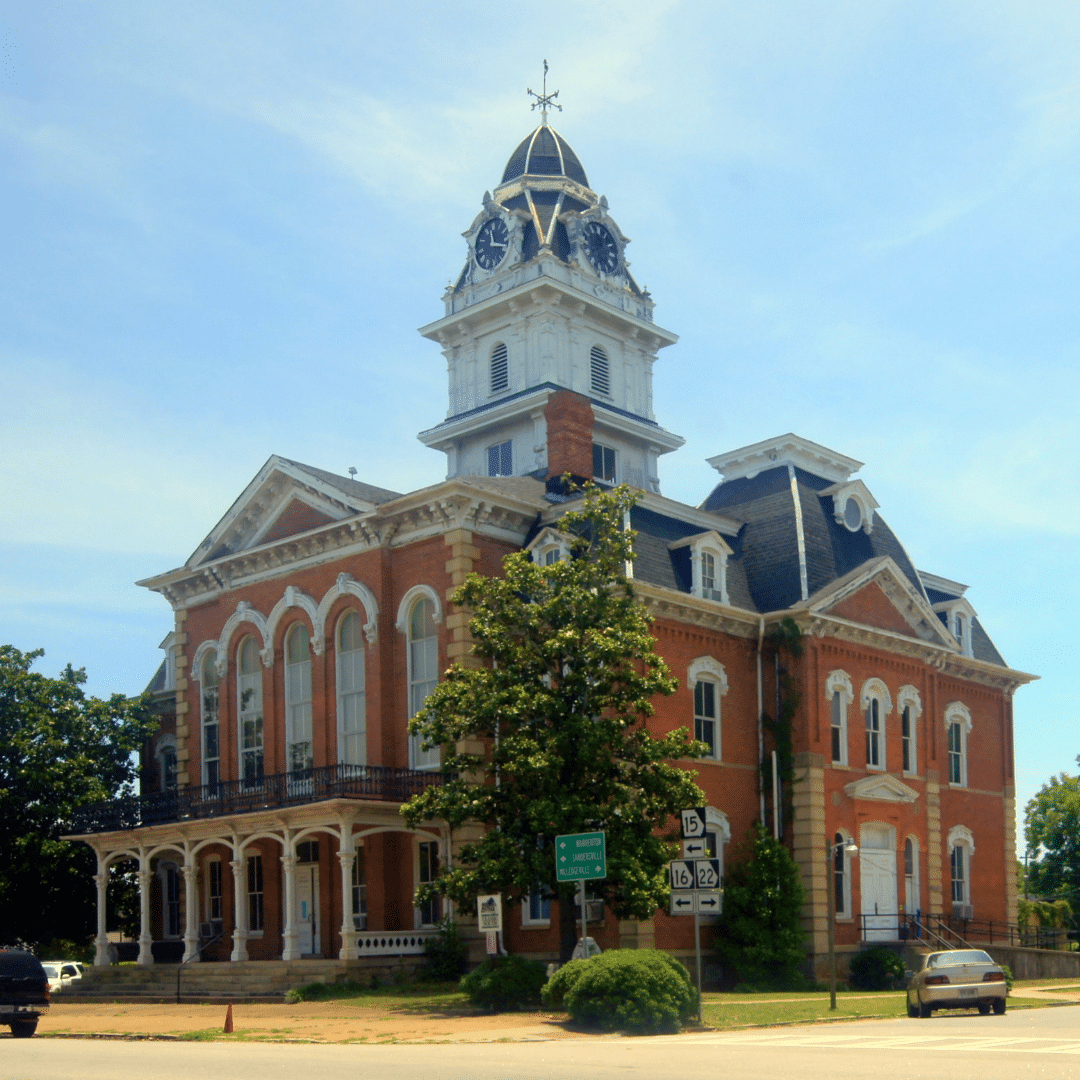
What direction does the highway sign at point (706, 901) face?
toward the camera

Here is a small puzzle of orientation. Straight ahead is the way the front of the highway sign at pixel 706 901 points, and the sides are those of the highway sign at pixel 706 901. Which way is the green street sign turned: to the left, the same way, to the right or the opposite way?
the same way

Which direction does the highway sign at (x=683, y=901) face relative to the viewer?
toward the camera

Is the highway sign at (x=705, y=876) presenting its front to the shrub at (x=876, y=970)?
no

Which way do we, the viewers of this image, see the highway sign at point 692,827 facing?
facing the viewer

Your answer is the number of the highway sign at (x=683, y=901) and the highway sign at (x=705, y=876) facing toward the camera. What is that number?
2

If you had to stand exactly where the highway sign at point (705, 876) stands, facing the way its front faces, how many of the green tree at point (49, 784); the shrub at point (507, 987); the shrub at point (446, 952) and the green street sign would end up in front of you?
0

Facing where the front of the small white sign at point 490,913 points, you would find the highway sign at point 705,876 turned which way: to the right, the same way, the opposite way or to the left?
the same way

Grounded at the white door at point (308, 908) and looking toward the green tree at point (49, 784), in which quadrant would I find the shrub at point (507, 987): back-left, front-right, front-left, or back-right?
back-left

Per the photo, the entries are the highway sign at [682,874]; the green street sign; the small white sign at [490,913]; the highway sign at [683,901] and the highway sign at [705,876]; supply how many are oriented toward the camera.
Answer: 5
